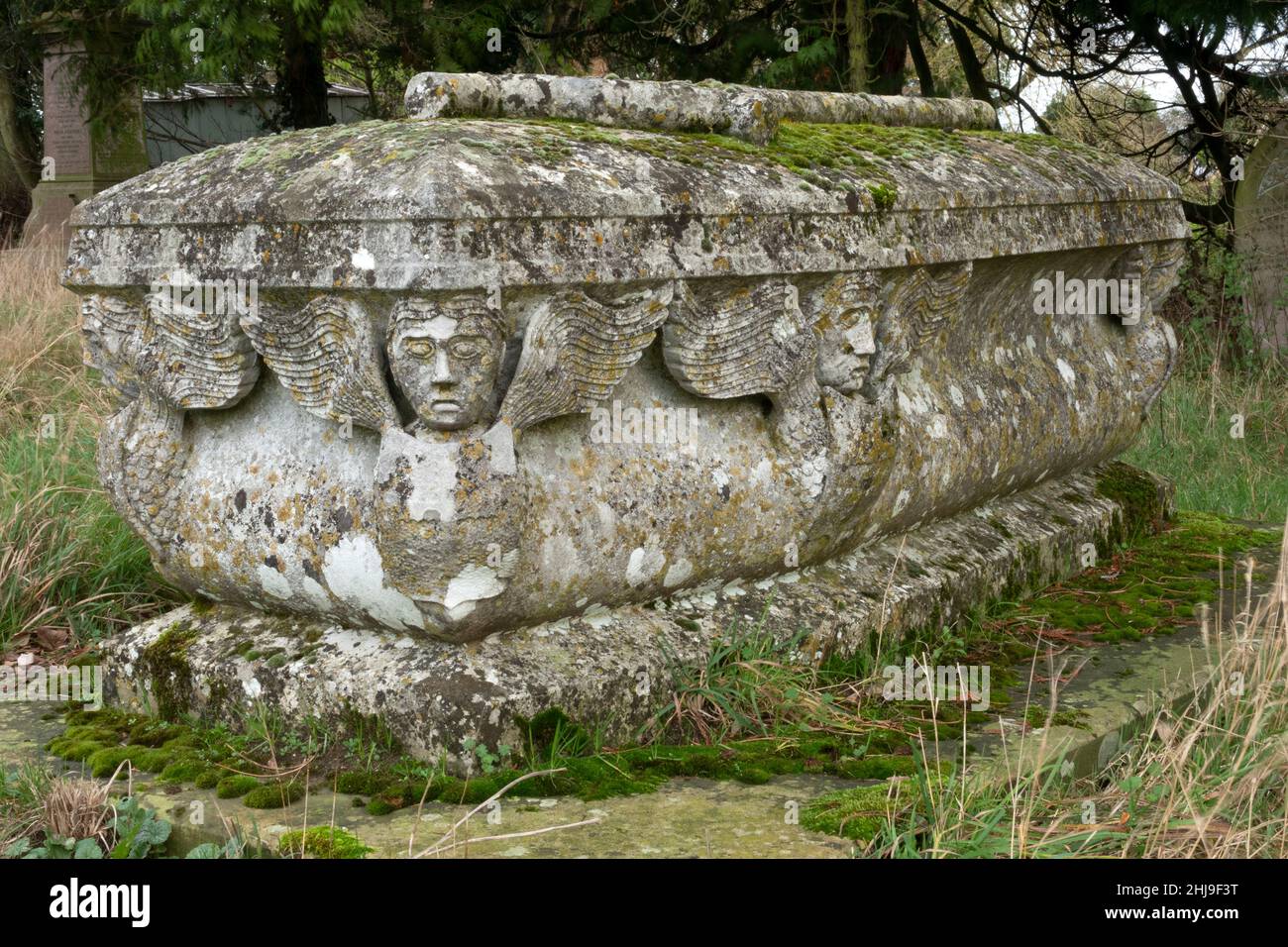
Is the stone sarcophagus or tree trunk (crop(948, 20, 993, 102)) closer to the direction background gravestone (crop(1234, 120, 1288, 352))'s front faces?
the stone sarcophagus

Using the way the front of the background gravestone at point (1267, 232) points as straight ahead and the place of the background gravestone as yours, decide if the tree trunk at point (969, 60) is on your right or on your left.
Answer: on your right

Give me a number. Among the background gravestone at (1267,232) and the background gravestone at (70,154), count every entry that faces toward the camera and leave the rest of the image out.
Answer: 2

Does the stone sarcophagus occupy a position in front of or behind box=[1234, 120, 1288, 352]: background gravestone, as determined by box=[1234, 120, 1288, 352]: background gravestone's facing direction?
in front

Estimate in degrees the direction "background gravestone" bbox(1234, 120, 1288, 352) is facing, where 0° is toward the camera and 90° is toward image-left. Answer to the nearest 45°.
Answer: approximately 0°

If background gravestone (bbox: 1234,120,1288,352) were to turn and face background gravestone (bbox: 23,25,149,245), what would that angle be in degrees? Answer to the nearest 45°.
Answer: approximately 90° to its right

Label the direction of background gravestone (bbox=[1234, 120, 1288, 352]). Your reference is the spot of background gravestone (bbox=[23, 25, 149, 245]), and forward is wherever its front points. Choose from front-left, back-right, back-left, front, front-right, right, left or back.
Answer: front-left
